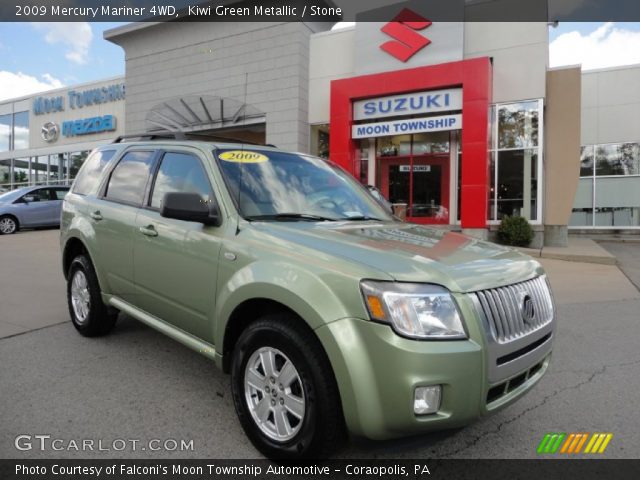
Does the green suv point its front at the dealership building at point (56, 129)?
no

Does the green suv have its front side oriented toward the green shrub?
no

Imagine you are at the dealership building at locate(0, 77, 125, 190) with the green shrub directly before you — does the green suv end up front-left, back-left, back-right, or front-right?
front-right

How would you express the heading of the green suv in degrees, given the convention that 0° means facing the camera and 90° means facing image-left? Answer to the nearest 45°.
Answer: approximately 315°
